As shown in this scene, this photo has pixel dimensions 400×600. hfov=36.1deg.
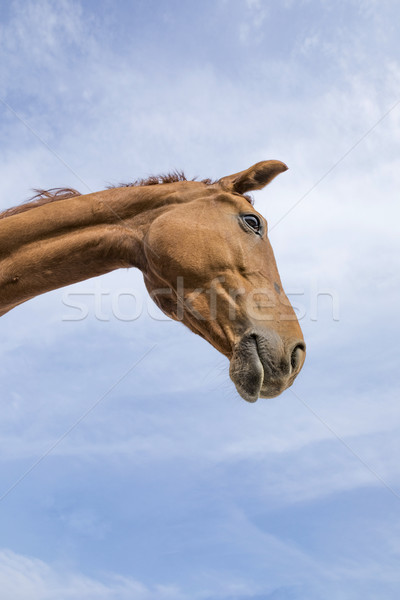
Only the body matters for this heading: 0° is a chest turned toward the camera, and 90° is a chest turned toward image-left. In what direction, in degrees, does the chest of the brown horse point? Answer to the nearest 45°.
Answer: approximately 270°
